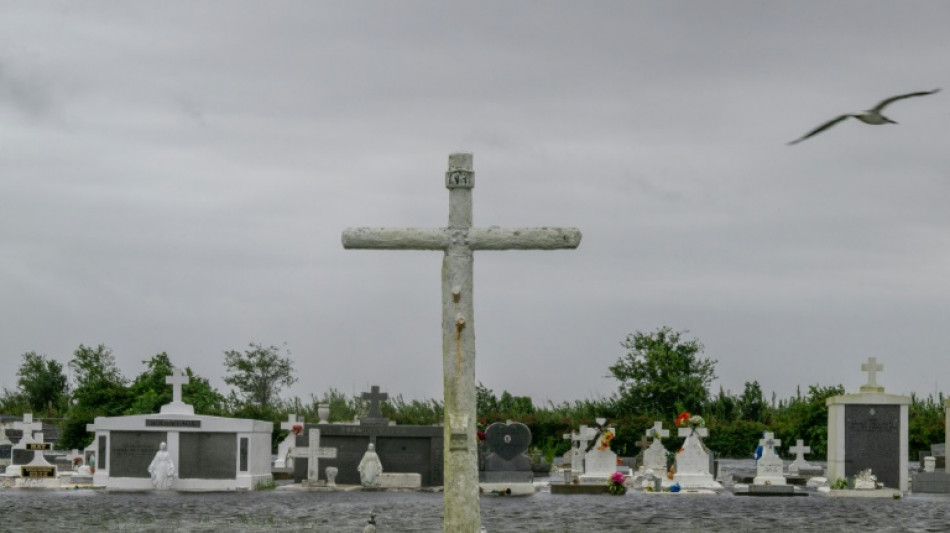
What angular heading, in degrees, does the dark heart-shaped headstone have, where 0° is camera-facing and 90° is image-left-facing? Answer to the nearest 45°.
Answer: approximately 0°

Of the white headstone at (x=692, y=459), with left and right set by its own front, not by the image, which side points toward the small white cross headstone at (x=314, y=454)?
right

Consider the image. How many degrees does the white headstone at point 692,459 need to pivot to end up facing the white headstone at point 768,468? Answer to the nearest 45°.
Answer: approximately 90° to its left

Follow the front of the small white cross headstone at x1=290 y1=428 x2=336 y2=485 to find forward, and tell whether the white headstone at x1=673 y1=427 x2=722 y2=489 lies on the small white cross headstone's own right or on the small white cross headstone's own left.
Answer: on the small white cross headstone's own left

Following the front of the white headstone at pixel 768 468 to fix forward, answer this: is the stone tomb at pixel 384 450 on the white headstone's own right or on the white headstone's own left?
on the white headstone's own right

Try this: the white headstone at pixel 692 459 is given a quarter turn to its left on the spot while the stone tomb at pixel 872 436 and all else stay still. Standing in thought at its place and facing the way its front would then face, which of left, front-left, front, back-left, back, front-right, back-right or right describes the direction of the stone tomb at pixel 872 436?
front

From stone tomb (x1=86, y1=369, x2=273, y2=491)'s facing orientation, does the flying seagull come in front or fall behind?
in front

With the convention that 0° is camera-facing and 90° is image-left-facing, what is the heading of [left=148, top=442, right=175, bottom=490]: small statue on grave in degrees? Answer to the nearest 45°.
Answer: approximately 0°

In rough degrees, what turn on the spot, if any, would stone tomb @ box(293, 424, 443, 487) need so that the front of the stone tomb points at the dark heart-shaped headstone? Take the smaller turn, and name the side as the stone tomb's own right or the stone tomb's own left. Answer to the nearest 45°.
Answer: approximately 45° to the stone tomb's own left

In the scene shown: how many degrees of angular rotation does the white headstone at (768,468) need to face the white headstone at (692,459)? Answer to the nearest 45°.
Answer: approximately 90° to its right
